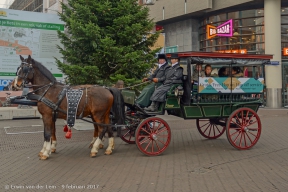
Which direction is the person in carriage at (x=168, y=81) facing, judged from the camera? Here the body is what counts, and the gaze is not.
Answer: to the viewer's left

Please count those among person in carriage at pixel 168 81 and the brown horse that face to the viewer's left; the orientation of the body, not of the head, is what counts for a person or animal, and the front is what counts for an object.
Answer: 2

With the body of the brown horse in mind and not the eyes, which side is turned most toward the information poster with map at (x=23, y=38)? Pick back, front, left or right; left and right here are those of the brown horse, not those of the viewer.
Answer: right

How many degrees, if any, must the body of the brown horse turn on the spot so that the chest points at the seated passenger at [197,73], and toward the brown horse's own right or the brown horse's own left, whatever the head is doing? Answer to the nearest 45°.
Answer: approximately 180°

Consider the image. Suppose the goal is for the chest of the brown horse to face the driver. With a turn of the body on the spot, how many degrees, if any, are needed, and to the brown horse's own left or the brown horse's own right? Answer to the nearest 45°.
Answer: approximately 180°

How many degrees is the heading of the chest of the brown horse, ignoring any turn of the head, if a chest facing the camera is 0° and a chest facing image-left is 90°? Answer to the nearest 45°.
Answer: approximately 90°

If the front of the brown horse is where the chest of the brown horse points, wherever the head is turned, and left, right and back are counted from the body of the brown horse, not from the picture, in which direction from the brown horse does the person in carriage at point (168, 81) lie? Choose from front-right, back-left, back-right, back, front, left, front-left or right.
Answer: back

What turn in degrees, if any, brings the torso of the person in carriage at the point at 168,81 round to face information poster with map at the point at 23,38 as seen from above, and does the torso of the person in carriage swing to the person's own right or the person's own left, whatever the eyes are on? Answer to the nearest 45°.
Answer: approximately 45° to the person's own right

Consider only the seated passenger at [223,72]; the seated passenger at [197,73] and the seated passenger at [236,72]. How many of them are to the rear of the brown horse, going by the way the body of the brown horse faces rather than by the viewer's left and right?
3

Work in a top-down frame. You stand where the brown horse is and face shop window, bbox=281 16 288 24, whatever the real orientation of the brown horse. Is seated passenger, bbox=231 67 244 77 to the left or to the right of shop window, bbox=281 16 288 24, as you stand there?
right
